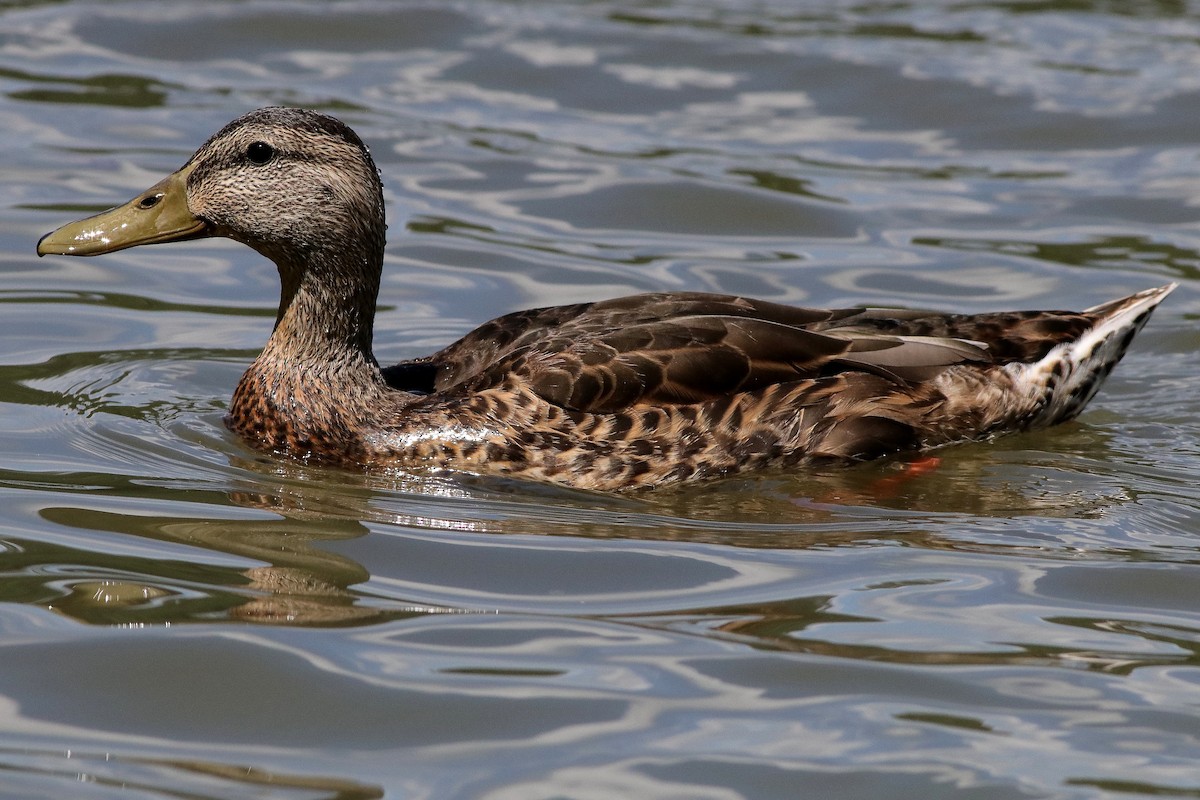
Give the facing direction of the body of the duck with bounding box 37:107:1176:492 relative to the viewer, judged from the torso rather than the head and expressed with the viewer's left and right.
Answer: facing to the left of the viewer
